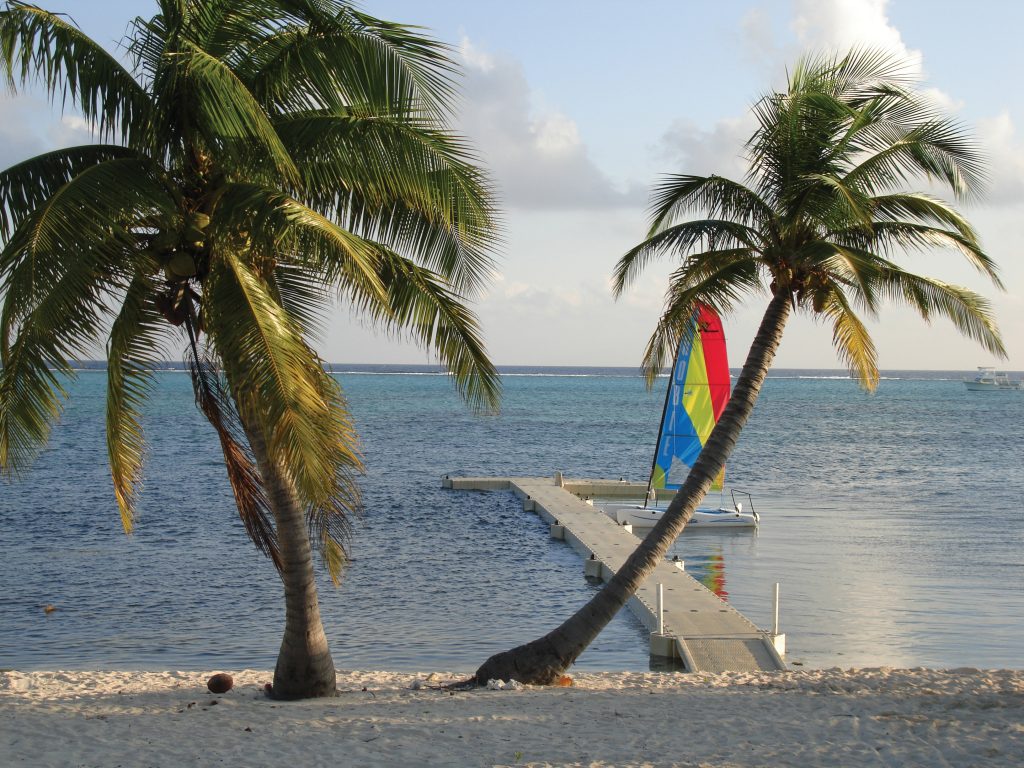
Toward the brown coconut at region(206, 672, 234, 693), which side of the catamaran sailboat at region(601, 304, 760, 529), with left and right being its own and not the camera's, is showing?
left

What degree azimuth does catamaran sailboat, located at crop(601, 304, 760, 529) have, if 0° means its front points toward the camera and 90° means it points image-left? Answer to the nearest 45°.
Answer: approximately 90°

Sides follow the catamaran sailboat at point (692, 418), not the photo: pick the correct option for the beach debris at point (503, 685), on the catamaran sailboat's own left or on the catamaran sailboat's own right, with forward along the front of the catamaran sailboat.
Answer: on the catamaran sailboat's own left
